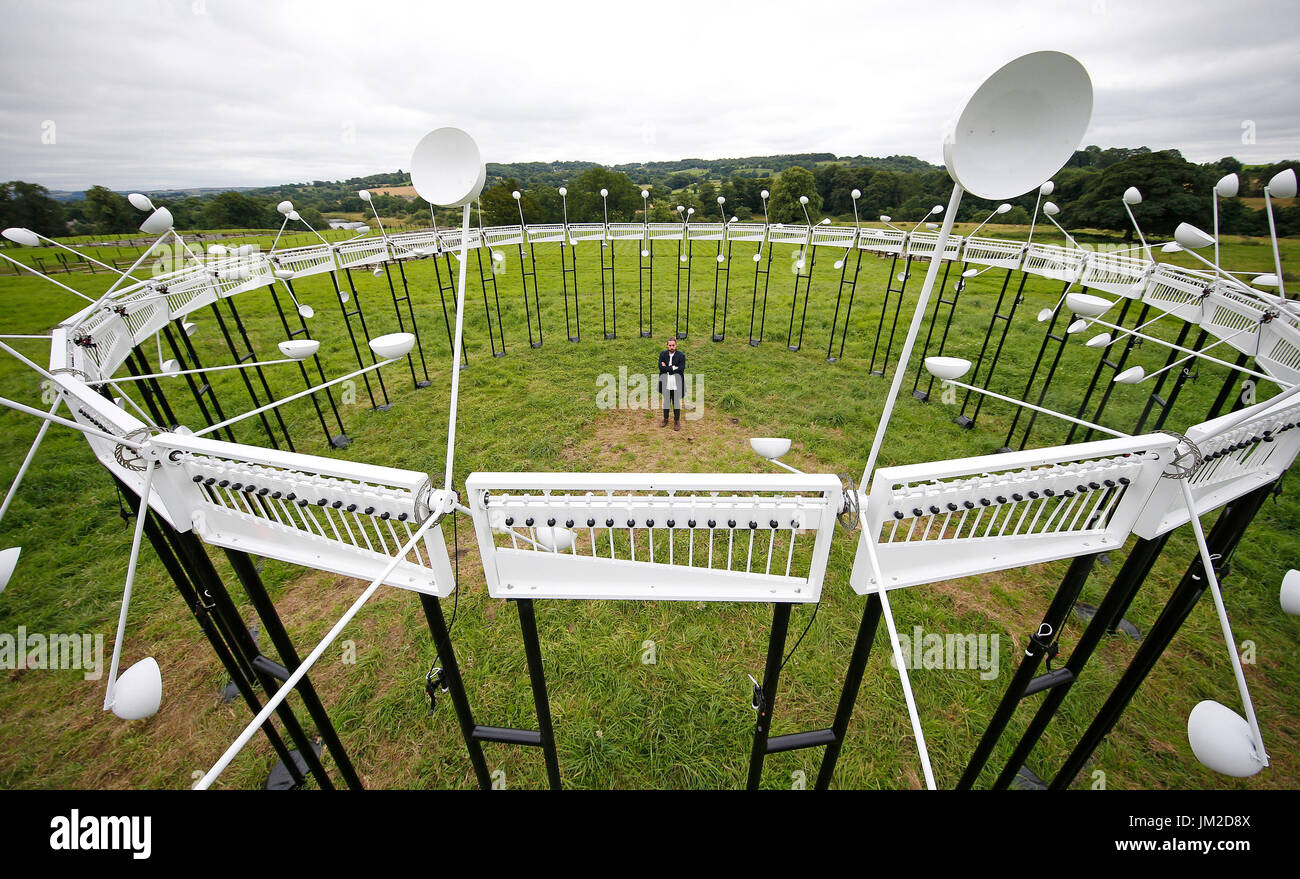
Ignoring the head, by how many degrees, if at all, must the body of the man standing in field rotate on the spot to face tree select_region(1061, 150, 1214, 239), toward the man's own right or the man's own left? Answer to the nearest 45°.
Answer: approximately 135° to the man's own left

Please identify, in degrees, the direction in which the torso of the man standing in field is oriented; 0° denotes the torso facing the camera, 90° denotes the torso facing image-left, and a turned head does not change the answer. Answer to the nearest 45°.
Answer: approximately 0°

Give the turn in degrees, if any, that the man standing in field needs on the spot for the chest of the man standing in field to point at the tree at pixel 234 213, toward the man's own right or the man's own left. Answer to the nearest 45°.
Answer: approximately 135° to the man's own right

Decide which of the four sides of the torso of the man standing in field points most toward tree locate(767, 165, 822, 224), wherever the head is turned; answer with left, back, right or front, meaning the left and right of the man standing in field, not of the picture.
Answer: back

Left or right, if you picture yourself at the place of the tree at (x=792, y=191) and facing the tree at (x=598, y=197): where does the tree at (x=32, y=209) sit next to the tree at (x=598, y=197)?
left

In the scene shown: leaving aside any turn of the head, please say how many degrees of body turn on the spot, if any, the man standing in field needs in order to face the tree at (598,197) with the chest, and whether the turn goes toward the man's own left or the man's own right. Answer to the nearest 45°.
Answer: approximately 180°

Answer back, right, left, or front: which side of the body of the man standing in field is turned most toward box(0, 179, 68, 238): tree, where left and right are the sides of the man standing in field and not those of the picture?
right

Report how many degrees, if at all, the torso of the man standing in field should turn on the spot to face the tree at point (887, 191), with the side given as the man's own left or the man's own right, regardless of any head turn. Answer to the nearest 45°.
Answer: approximately 135° to the man's own left
